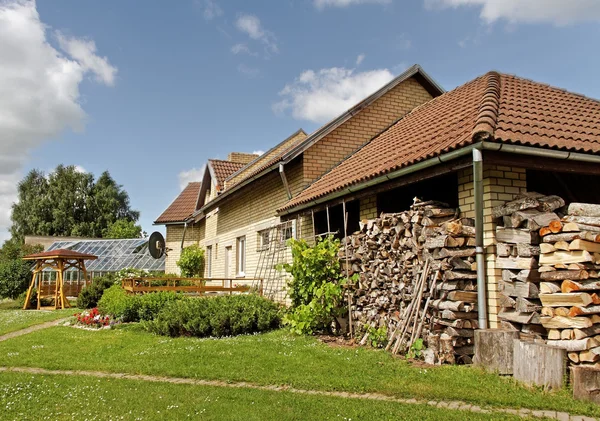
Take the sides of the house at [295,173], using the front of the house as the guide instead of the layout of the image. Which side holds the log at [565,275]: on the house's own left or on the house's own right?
on the house's own left

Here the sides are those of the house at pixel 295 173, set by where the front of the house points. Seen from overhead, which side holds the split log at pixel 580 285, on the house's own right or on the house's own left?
on the house's own left

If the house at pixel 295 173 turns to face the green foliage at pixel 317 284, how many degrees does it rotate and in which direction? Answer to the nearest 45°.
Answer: approximately 45° to its left

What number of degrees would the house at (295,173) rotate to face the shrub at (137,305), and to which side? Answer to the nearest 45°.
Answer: approximately 45° to its right

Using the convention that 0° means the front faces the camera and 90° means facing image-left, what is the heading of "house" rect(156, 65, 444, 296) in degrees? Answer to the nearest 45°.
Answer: approximately 45°

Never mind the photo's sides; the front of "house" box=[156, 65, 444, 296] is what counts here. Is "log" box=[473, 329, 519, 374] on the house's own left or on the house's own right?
on the house's own left

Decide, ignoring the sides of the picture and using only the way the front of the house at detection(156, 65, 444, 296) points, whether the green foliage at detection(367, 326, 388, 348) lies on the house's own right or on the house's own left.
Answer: on the house's own left

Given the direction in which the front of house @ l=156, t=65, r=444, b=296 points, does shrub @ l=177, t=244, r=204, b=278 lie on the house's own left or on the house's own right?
on the house's own right

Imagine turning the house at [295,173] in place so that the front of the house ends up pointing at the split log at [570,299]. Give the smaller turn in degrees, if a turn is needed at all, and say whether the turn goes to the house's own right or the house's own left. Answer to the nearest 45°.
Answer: approximately 45° to the house's own left

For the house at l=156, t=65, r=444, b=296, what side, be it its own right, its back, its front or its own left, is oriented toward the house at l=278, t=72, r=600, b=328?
left

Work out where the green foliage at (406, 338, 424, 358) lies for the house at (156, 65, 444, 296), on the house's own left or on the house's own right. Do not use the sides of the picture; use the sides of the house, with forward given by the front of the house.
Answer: on the house's own left
